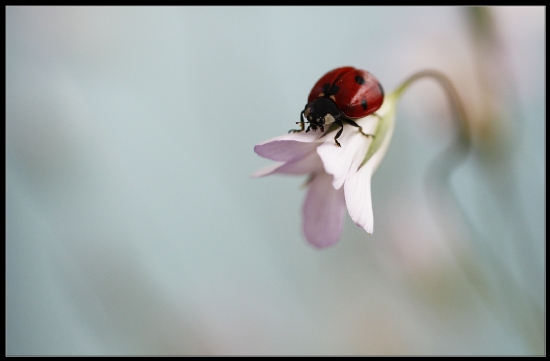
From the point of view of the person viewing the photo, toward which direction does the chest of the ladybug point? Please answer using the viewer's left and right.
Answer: facing the viewer and to the left of the viewer
